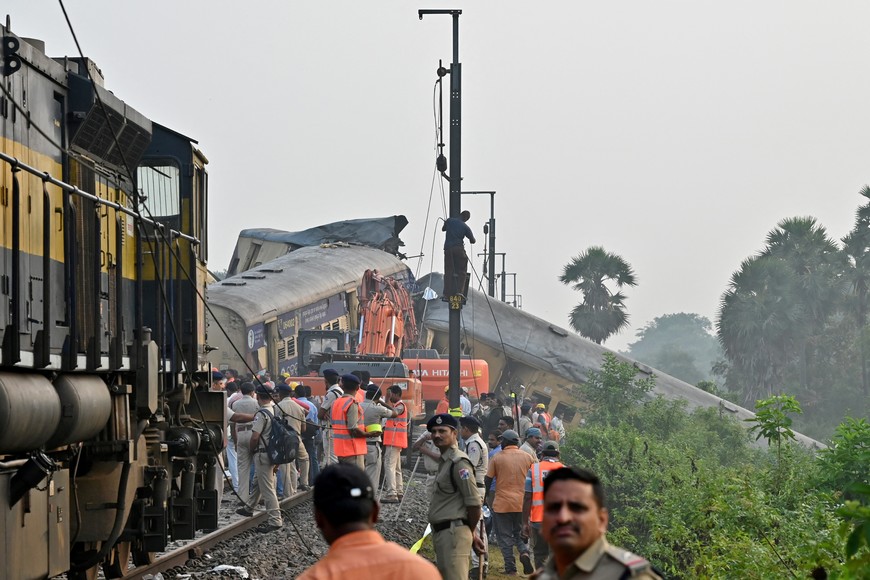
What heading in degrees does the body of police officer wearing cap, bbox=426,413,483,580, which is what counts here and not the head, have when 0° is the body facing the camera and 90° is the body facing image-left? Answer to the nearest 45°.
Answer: approximately 45°

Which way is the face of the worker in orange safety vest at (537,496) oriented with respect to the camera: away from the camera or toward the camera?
away from the camera

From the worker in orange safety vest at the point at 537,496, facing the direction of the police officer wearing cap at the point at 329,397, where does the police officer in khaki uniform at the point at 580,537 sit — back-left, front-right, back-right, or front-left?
back-left

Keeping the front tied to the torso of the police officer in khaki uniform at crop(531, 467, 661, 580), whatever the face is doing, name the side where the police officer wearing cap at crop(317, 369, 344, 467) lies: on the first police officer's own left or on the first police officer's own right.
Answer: on the first police officer's own right

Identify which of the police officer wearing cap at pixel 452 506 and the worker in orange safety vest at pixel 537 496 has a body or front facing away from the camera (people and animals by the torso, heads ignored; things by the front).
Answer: the worker in orange safety vest

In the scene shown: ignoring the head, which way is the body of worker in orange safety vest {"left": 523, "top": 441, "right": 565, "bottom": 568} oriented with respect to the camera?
away from the camera

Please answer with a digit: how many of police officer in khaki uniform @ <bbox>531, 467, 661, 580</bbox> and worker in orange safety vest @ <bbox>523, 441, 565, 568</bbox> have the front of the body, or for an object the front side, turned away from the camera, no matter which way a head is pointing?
1

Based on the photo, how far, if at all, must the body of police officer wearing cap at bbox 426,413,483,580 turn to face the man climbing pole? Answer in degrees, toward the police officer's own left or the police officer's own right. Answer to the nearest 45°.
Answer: approximately 135° to the police officer's own right

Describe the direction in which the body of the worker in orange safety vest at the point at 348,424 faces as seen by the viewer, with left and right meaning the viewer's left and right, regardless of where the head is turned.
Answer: facing away from the viewer and to the right of the viewer

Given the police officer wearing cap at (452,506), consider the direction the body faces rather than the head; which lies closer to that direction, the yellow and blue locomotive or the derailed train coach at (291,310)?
the yellow and blue locomotive

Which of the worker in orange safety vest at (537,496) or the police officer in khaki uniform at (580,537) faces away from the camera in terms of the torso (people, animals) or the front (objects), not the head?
the worker in orange safety vest
